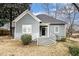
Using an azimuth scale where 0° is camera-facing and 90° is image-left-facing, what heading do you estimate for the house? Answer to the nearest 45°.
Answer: approximately 0°

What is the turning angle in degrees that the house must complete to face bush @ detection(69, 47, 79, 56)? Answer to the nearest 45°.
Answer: approximately 90° to its left
